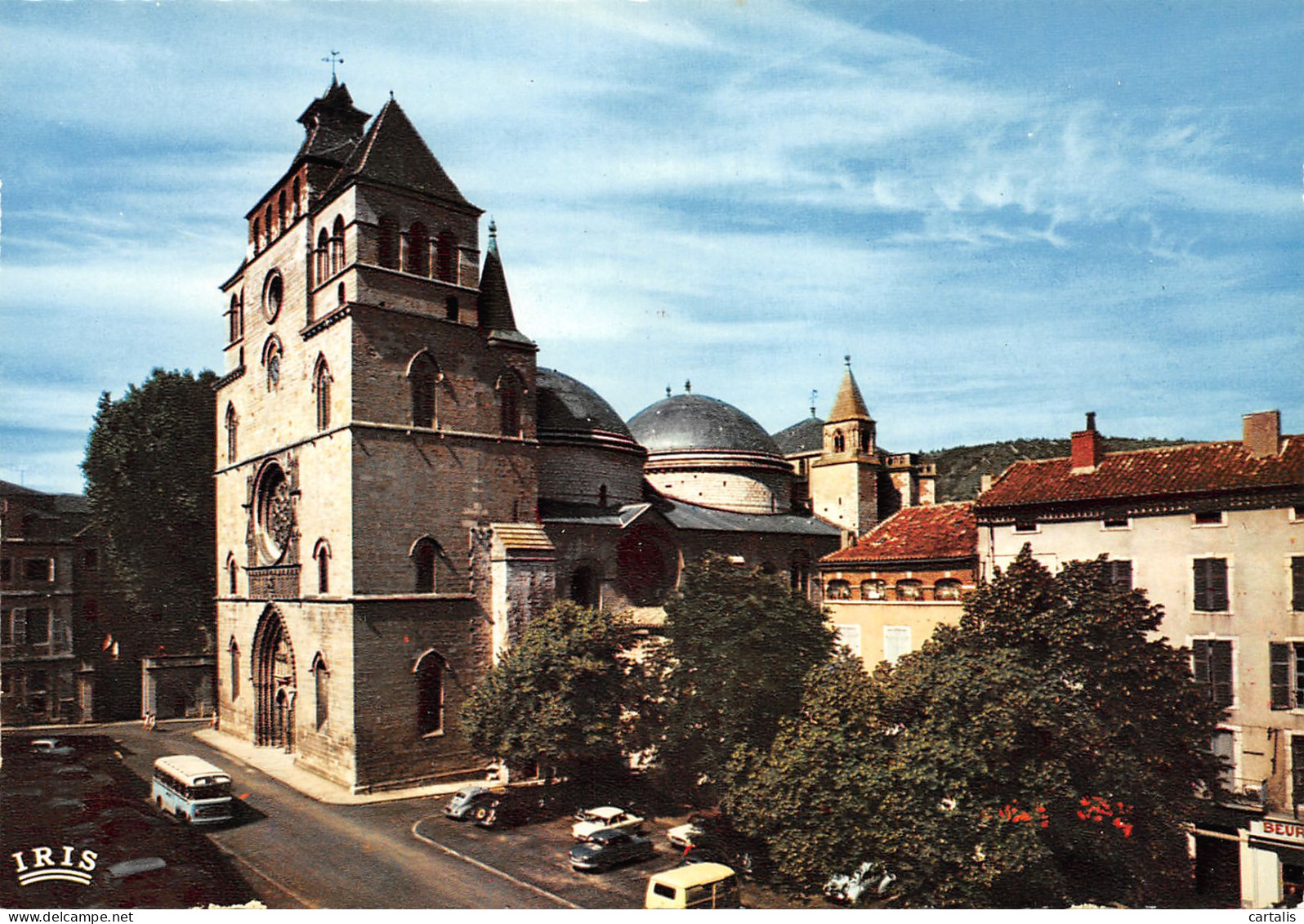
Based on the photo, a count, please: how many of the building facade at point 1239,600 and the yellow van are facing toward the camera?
1

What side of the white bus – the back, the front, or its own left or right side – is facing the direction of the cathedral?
left

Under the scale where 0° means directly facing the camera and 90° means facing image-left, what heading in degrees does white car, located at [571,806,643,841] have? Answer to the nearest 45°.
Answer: approximately 45°

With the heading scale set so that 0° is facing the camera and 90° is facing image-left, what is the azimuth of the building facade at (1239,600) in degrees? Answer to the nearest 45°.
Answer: approximately 0°

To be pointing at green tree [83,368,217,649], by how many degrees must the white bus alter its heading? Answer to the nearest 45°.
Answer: approximately 135° to its left

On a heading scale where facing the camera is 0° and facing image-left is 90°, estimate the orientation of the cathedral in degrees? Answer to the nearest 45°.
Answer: approximately 45°
